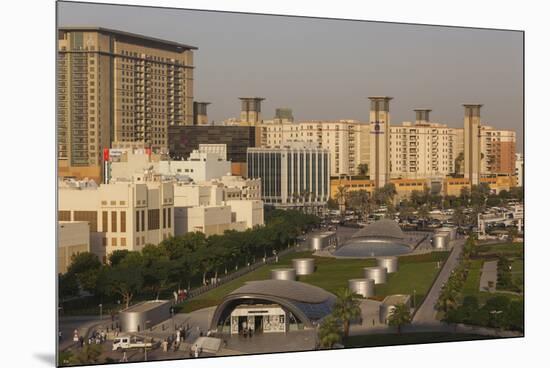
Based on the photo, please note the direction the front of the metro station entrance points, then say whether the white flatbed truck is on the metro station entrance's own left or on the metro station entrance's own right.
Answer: on the metro station entrance's own right

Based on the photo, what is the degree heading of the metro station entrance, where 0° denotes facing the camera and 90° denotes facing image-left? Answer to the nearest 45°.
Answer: approximately 0°

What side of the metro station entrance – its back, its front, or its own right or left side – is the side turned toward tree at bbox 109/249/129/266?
right

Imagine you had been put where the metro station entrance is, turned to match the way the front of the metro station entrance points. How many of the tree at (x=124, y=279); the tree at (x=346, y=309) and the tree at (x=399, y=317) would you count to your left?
2

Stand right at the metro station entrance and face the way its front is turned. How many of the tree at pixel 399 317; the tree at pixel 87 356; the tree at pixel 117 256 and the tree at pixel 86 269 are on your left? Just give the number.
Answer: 1
